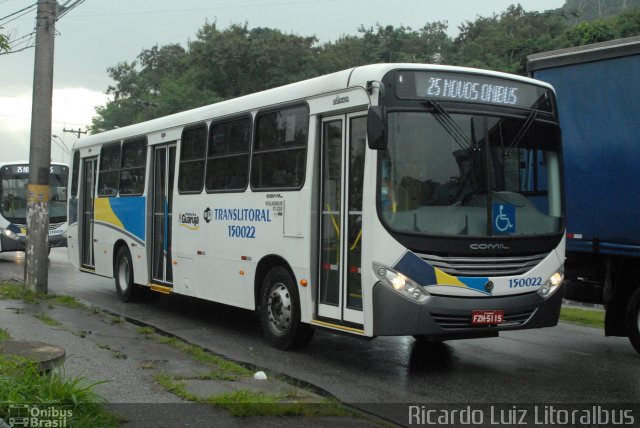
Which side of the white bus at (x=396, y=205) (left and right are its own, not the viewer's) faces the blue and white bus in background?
back

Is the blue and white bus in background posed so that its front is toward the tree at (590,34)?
no

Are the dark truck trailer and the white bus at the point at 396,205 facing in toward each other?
no

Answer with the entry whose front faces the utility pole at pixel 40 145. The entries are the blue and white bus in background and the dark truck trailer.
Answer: the blue and white bus in background

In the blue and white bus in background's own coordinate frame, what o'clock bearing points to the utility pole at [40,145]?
The utility pole is roughly at 12 o'clock from the blue and white bus in background.

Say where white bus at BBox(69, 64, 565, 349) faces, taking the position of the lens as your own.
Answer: facing the viewer and to the right of the viewer

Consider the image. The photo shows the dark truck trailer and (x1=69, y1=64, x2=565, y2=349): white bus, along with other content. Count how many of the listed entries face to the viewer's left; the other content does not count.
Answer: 0

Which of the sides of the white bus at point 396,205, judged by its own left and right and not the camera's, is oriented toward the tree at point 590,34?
left

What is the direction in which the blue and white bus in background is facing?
toward the camera

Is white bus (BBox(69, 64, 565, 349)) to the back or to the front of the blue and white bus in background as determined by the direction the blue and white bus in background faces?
to the front
